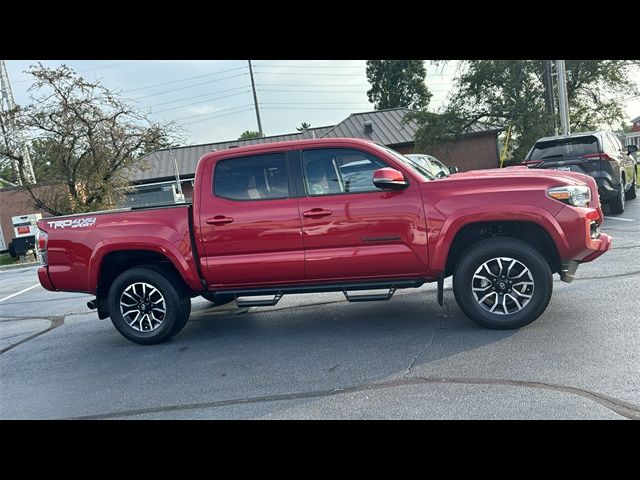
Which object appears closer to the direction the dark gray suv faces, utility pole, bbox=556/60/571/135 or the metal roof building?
the utility pole

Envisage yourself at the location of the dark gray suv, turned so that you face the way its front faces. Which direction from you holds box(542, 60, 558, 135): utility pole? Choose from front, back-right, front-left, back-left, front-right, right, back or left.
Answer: front-left

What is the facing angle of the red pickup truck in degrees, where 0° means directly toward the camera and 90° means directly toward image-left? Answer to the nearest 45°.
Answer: approximately 270°

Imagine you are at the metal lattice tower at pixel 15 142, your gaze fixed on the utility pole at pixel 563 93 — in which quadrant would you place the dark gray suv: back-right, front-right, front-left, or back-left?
front-right

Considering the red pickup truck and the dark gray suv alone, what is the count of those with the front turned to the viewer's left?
0

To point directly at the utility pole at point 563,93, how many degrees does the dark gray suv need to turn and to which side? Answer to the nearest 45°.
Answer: approximately 45° to its left

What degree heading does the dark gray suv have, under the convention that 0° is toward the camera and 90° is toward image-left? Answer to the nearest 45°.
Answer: approximately 225°

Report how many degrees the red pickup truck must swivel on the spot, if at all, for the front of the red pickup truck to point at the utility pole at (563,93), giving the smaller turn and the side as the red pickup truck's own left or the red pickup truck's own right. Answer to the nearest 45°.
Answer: approximately 45° to the red pickup truck's own left

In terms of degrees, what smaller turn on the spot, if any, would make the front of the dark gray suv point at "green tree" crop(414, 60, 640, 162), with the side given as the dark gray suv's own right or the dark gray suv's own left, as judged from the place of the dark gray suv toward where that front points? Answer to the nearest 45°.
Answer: approximately 45° to the dark gray suv's own left

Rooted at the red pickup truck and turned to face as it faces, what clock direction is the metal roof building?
The metal roof building is roughly at 9 o'clock from the red pickup truck.

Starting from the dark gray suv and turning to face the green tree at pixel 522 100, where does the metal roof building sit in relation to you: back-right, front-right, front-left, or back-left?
front-left
